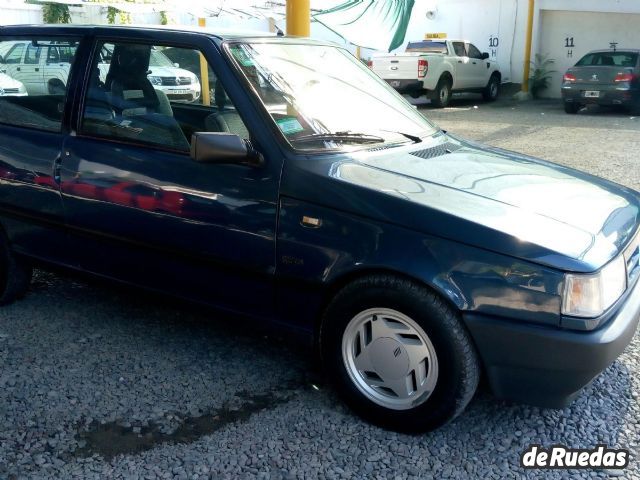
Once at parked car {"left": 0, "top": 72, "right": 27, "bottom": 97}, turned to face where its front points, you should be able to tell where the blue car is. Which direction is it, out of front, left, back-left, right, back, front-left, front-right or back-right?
front

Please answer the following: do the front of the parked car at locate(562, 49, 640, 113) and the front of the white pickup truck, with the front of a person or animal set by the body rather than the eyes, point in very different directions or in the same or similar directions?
same or similar directions

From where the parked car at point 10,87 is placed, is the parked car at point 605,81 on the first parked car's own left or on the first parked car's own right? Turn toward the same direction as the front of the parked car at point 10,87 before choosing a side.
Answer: on the first parked car's own left

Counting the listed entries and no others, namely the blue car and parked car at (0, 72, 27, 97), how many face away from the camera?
0

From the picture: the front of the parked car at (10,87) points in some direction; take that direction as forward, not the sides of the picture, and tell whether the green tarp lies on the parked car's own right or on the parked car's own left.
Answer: on the parked car's own left

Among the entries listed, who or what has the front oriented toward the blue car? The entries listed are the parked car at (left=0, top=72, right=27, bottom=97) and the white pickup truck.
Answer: the parked car

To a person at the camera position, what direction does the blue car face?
facing the viewer and to the right of the viewer

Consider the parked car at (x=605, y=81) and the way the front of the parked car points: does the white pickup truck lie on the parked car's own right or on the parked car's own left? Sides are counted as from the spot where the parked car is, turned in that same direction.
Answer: on the parked car's own left

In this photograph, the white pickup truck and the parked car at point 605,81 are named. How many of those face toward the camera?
0

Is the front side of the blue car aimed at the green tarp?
no

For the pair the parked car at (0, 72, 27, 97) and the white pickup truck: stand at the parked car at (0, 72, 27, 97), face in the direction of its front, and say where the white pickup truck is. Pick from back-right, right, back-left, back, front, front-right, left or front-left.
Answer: left

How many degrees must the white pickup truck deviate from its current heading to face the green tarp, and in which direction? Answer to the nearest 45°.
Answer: approximately 135° to its left

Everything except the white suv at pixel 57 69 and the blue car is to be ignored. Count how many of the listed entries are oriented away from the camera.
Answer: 0

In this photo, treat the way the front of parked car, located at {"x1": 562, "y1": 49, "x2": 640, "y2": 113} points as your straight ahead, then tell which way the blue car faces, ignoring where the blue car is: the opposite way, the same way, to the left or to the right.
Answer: to the right

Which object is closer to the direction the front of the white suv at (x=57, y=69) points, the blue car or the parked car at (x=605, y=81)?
the blue car
